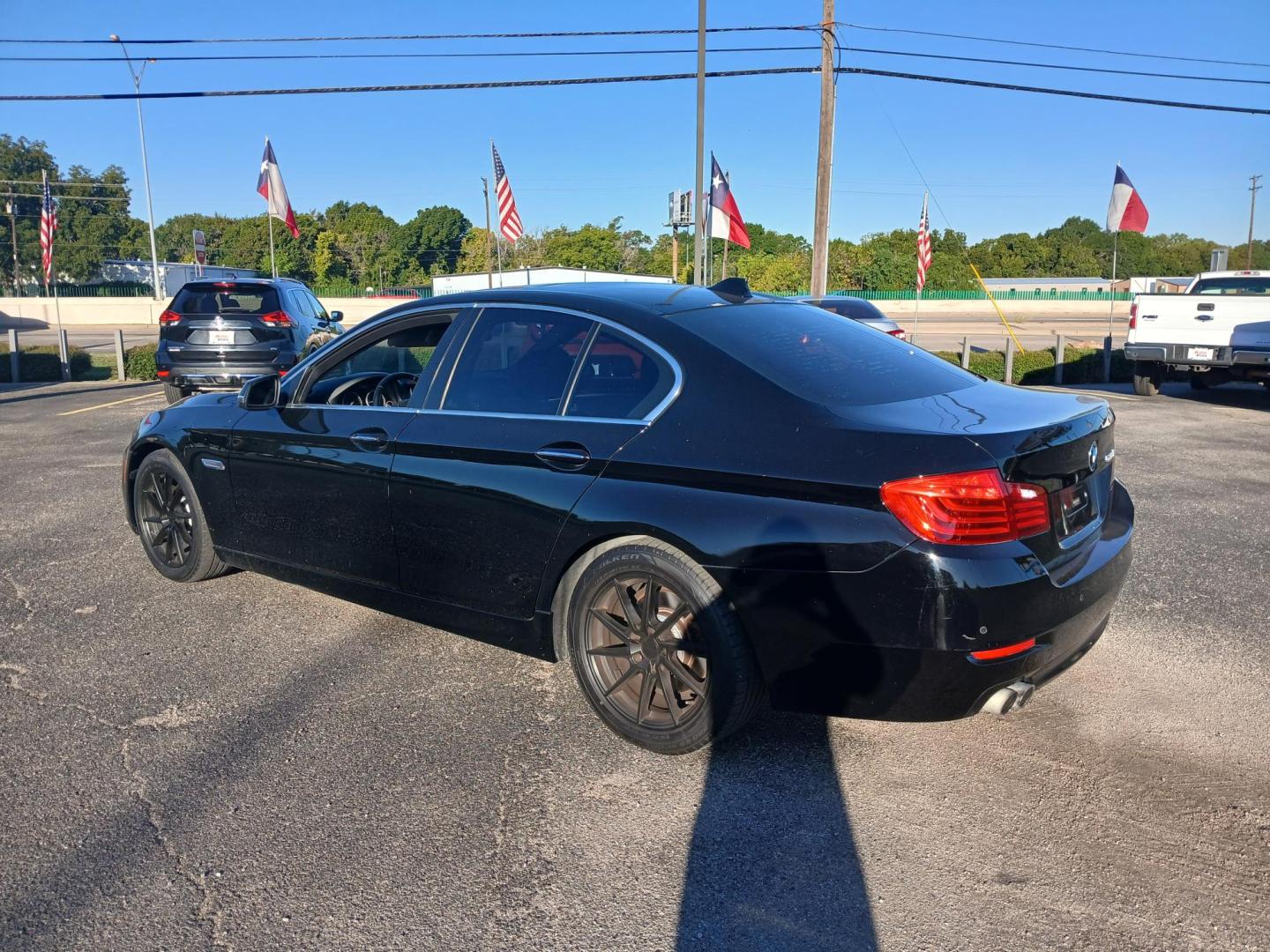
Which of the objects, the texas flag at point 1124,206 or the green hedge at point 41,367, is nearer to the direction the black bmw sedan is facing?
the green hedge

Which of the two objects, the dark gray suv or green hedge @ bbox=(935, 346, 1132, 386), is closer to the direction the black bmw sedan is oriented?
the dark gray suv

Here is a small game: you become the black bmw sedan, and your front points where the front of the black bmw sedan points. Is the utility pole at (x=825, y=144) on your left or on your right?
on your right

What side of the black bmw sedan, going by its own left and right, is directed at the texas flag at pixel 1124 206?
right

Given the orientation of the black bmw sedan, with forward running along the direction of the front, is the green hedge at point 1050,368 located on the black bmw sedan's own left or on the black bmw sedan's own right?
on the black bmw sedan's own right

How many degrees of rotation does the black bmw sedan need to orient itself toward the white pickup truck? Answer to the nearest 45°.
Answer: approximately 90° to its right

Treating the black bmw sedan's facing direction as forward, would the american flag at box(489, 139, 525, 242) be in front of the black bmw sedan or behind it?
in front

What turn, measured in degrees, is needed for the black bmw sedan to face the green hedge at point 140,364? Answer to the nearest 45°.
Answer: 0° — it already faces it

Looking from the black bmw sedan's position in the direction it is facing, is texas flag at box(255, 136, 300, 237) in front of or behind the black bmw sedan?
in front

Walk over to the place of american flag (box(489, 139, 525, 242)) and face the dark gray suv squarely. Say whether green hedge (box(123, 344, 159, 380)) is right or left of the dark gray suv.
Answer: right

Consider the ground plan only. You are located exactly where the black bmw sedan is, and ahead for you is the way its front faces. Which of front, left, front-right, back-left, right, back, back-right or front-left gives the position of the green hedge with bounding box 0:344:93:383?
front

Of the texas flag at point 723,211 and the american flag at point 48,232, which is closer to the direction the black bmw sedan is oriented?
the american flag

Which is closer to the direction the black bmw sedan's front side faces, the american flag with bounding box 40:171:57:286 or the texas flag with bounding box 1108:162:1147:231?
the american flag

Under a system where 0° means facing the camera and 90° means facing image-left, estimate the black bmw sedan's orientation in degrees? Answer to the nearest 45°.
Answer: approximately 135°

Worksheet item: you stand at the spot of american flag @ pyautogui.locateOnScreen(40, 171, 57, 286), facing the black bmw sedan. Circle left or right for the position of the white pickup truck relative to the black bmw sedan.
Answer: left

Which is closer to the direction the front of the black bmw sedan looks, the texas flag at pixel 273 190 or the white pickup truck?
the texas flag

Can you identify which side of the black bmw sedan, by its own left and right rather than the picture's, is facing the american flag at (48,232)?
front
